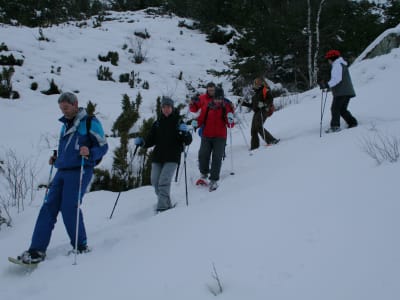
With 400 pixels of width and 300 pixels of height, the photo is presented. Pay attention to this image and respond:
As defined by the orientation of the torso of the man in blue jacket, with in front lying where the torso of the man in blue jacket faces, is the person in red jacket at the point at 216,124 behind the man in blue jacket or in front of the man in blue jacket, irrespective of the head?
behind

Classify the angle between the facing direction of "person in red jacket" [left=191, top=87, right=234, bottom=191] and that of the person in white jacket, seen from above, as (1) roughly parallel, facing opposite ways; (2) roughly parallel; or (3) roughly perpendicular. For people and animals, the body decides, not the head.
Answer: roughly perpendicular

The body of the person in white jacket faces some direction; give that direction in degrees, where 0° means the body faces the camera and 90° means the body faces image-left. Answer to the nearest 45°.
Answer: approximately 90°

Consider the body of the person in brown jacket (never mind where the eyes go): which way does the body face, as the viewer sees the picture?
to the viewer's left

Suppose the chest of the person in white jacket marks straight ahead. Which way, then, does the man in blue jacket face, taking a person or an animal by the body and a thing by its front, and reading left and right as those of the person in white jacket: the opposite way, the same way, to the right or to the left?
to the left

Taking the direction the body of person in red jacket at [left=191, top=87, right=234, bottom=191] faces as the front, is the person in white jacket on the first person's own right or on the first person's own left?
on the first person's own left

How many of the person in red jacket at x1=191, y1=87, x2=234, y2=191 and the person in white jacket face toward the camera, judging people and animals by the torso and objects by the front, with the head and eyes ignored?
1

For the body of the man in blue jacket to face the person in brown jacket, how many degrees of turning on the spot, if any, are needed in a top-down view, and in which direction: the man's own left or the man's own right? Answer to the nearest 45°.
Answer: approximately 180°
